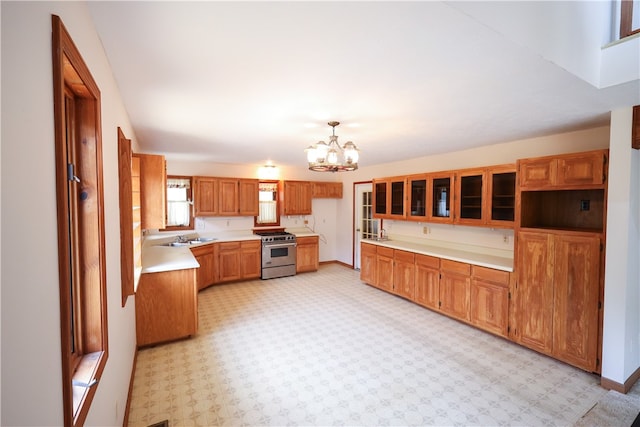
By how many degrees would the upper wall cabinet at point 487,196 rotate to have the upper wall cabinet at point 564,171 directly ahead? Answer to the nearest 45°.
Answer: approximately 90° to its left

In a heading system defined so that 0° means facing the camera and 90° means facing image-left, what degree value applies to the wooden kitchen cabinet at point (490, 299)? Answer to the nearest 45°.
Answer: approximately 45°

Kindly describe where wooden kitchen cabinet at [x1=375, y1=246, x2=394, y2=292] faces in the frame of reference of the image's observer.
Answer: facing the viewer and to the left of the viewer

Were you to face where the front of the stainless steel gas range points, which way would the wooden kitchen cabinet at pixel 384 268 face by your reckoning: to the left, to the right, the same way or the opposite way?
to the right

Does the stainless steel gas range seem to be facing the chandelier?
yes

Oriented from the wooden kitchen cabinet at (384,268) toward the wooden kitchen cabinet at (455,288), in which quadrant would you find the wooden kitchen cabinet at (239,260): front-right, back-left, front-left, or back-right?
back-right

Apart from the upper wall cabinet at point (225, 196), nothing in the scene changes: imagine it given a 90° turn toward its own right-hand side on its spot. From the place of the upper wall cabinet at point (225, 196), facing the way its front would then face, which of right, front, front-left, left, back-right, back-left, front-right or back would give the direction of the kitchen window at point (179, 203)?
front

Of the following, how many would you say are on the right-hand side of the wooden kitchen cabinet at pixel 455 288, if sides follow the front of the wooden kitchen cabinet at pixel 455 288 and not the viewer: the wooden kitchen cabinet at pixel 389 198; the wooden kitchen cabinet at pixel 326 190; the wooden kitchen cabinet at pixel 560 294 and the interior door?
3

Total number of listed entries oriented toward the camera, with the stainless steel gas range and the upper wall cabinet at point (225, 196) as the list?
2

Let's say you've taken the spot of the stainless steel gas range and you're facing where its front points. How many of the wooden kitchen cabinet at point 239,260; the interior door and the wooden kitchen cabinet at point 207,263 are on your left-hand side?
1

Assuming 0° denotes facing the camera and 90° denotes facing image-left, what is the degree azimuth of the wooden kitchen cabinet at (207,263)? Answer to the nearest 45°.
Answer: approximately 315°
